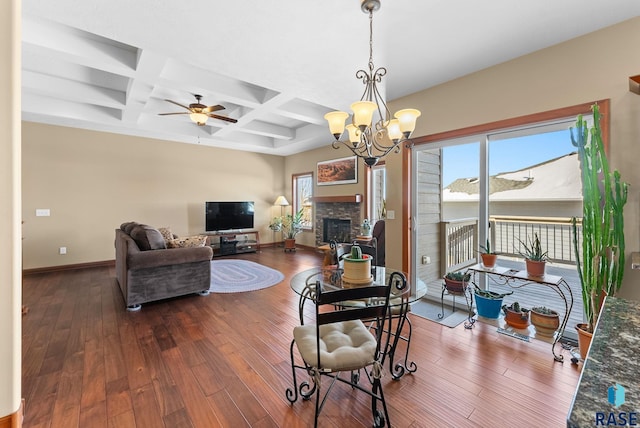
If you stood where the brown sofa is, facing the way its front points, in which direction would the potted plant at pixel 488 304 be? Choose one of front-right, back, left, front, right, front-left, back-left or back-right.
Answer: front-right

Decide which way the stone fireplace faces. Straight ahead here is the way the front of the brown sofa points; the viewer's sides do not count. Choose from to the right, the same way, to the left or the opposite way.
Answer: the opposite way

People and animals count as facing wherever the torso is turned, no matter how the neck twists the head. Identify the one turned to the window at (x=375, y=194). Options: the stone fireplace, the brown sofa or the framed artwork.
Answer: the brown sofa

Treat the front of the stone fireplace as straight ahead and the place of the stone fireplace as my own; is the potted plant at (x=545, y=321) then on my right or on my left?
on my left

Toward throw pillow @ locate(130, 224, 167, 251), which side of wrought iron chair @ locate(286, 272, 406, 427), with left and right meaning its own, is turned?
front

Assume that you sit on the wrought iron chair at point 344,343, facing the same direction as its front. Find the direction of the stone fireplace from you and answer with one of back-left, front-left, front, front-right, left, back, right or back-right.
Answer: front-right

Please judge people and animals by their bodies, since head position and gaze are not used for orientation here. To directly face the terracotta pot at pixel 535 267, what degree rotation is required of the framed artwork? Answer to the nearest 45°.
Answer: approximately 90° to its left

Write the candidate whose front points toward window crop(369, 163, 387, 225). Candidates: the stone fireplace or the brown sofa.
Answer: the brown sofa

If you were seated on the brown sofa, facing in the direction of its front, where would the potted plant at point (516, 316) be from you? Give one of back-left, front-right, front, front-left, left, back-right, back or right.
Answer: front-right

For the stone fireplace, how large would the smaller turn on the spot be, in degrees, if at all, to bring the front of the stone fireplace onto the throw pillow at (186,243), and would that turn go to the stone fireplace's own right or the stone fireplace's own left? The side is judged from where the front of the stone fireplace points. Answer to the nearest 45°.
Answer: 0° — it already faces it

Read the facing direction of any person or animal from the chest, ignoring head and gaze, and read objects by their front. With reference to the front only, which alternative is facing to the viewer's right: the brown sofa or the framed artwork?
the brown sofa

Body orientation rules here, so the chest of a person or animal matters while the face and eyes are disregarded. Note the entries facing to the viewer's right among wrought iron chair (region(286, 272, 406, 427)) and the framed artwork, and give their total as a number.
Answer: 0

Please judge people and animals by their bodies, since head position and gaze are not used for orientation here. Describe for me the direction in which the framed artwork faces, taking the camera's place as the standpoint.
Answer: facing the viewer and to the left of the viewer

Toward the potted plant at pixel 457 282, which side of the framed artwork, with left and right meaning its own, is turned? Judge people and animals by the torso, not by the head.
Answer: left

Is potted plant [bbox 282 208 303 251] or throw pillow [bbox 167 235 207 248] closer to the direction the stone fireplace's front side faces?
the throw pillow
